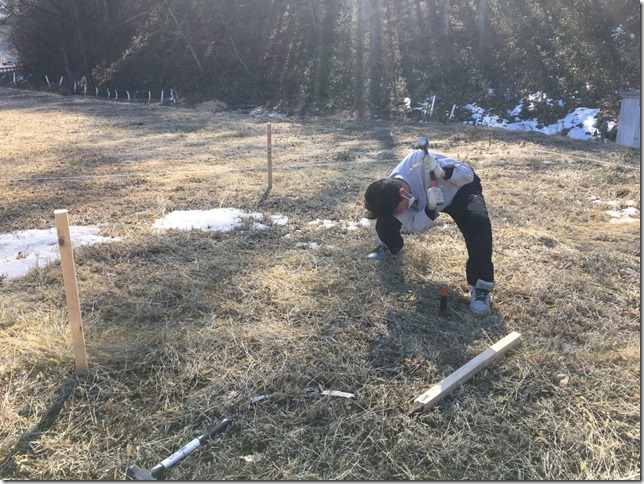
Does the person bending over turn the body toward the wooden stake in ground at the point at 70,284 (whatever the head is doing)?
yes

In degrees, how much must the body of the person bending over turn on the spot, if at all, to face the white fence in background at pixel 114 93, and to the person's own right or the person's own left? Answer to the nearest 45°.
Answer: approximately 90° to the person's own right

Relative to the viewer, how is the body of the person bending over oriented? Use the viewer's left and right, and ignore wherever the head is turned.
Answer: facing the viewer and to the left of the viewer

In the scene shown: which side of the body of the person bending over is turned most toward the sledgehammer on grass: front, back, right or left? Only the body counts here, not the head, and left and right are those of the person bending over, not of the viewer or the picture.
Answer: front

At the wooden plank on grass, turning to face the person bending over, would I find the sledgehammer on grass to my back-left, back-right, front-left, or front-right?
back-left

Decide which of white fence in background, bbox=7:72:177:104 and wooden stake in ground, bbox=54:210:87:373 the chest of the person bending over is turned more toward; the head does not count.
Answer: the wooden stake in ground

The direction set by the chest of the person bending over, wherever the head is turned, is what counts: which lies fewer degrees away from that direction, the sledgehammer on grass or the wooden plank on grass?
the sledgehammer on grass

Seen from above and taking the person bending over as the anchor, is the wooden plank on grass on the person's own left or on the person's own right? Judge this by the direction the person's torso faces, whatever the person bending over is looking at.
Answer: on the person's own left
